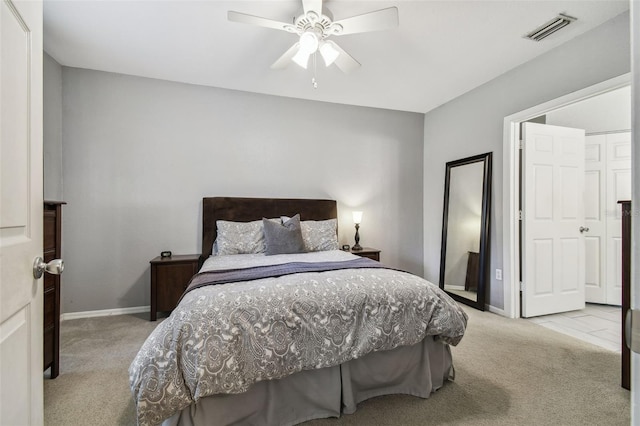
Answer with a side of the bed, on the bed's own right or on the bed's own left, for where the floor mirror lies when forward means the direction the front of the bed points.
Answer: on the bed's own left

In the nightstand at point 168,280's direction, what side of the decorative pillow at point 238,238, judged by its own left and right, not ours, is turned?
right

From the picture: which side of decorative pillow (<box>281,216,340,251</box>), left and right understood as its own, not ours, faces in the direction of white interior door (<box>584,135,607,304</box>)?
left

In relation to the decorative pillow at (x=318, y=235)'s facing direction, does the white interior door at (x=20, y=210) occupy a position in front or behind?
in front

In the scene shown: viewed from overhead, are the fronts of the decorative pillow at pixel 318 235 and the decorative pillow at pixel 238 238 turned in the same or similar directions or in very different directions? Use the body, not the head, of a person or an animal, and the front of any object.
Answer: same or similar directions

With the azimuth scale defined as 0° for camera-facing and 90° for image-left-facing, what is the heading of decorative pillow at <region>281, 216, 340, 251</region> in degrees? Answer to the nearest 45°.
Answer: approximately 0°

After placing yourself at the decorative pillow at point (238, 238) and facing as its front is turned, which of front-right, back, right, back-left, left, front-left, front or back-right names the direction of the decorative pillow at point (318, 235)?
left

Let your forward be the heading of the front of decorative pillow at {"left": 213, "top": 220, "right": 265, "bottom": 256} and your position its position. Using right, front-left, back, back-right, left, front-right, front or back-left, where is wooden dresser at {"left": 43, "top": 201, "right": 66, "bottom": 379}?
front-right

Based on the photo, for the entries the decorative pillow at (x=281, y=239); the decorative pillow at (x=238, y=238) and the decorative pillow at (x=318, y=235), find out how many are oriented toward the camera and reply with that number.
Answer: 3

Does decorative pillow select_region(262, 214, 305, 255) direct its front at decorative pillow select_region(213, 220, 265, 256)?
no

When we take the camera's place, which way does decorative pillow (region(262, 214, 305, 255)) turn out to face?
facing the viewer

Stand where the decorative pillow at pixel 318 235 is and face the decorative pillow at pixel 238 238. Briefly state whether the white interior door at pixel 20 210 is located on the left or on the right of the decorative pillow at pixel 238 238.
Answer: left

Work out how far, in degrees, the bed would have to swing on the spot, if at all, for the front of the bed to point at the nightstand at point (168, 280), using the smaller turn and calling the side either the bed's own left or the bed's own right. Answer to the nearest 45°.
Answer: approximately 135° to the bed's own right

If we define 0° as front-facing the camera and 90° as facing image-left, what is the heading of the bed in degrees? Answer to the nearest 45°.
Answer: approximately 0°
